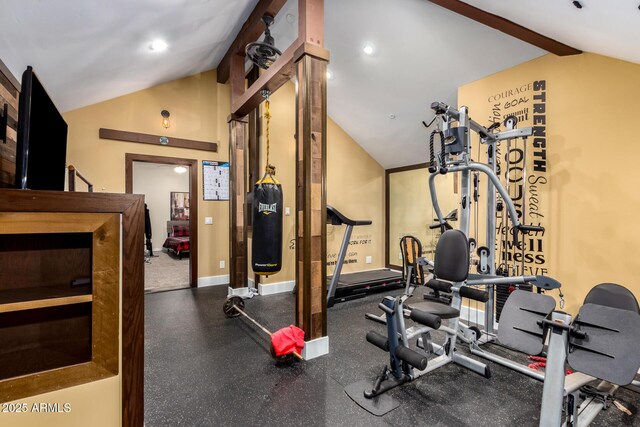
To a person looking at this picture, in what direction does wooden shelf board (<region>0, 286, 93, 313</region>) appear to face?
facing the viewer and to the right of the viewer

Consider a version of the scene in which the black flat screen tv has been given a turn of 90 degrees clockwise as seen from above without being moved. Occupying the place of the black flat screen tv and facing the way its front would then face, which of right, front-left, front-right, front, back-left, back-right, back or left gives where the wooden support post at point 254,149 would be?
back

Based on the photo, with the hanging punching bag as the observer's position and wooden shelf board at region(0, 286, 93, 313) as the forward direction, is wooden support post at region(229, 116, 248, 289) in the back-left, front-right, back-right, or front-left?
back-right

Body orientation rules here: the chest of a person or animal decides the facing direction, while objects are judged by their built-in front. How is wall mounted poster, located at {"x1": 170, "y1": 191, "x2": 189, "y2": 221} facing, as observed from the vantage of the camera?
facing the viewer

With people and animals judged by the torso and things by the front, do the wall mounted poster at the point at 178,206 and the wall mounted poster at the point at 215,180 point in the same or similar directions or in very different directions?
same or similar directions

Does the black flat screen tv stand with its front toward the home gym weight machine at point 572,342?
yes

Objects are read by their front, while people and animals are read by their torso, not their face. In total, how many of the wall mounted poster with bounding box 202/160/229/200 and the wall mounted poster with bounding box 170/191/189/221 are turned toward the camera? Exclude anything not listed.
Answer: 2

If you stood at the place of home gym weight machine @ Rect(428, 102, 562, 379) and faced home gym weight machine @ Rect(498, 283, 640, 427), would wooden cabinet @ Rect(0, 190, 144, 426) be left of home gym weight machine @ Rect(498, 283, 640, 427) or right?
right

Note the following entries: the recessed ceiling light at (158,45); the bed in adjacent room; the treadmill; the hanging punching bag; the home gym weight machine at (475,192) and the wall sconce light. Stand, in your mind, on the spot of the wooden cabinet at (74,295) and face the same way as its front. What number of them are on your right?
0

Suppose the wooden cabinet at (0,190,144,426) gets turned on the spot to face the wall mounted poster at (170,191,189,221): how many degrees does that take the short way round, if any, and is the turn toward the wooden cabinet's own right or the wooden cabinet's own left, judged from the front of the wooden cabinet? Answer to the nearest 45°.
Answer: approximately 135° to the wooden cabinet's own left

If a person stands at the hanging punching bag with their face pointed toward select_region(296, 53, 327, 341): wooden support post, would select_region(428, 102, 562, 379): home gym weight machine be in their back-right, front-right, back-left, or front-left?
front-left

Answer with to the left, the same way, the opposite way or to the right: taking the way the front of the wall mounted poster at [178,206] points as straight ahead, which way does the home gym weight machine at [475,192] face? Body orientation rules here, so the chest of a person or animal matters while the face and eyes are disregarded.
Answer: to the right

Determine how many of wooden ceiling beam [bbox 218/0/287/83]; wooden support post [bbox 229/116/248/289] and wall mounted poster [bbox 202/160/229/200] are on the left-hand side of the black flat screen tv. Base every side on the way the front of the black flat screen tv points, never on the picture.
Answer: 3

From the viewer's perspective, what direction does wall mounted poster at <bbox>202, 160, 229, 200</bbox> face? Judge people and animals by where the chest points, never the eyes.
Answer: toward the camera

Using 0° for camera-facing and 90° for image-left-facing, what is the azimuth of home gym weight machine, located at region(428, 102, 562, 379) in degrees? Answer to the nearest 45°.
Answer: approximately 45°

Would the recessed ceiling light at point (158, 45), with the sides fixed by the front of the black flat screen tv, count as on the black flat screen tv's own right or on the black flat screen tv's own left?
on the black flat screen tv's own left

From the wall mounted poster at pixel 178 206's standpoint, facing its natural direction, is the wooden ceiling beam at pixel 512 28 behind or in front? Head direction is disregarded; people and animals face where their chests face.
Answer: in front

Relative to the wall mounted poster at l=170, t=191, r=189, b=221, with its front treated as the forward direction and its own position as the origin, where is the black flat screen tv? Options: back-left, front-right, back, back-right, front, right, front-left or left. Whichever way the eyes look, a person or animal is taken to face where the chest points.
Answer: front

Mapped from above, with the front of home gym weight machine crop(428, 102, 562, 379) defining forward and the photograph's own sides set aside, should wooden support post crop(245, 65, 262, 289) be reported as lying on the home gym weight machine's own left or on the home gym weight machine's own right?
on the home gym weight machine's own right
